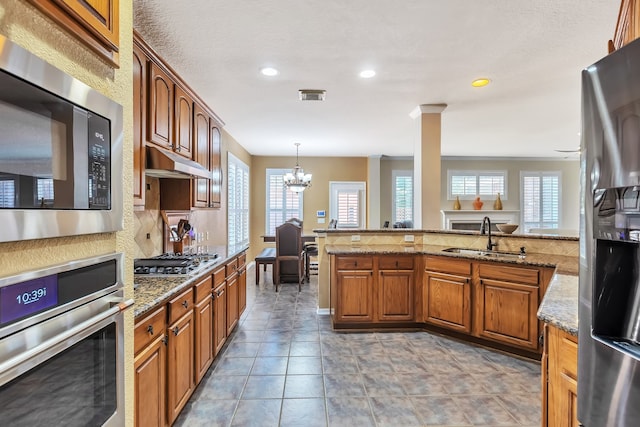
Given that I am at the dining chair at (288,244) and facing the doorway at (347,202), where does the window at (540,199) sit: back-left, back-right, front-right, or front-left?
front-right

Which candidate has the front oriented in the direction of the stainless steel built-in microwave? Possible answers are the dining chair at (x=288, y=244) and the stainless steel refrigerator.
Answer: the stainless steel refrigerator

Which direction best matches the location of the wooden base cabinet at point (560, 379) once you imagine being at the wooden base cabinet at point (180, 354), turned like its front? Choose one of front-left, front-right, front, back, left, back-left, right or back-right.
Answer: front

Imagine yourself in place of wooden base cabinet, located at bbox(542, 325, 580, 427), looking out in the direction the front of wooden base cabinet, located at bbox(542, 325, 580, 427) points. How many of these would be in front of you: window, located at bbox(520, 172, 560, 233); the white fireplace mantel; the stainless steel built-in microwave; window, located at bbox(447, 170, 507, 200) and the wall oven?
2

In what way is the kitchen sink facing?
toward the camera

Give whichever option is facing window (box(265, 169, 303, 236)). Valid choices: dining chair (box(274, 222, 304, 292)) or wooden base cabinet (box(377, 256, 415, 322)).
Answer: the dining chair

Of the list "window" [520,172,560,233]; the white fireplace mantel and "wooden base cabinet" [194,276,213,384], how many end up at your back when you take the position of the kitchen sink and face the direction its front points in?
2

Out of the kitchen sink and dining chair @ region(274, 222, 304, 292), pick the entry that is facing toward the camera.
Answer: the kitchen sink

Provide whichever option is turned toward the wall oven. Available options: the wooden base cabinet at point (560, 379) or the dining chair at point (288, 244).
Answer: the wooden base cabinet

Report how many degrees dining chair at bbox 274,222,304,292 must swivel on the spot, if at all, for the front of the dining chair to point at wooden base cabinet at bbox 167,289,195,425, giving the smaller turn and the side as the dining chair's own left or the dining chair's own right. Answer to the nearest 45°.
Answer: approximately 180°

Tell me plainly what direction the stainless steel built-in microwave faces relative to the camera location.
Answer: facing the viewer and to the right of the viewer

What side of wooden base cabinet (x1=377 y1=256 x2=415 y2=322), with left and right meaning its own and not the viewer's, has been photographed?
front

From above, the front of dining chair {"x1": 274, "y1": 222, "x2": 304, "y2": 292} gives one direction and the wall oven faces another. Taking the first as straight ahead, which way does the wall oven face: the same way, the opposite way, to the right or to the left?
to the right

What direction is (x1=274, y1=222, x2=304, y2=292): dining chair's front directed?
away from the camera

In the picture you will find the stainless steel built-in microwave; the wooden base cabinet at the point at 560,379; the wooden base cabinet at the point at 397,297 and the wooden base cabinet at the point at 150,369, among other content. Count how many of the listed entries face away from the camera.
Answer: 0

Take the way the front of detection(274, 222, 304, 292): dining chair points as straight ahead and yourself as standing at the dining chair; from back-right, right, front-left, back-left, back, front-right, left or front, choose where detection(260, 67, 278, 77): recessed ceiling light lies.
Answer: back

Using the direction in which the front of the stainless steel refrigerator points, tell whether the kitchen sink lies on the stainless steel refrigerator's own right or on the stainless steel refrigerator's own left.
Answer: on the stainless steel refrigerator's own right

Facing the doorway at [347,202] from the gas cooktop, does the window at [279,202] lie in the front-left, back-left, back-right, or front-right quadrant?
front-left
